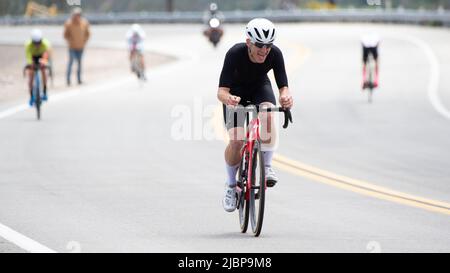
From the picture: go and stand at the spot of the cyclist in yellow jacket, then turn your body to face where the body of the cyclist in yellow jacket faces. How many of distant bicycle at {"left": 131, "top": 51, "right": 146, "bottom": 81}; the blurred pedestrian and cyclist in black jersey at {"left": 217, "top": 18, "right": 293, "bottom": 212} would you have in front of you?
1

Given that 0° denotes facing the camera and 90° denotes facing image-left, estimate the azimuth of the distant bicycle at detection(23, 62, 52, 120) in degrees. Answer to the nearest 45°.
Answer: approximately 0°

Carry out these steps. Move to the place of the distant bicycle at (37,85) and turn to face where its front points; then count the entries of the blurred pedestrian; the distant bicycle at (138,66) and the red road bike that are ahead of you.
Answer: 1

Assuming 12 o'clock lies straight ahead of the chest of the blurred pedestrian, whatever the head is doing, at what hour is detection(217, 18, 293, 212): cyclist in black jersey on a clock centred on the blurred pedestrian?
The cyclist in black jersey is roughly at 12 o'clock from the blurred pedestrian.

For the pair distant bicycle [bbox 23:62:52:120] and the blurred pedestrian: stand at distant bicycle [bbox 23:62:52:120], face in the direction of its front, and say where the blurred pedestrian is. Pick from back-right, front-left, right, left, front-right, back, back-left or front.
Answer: back

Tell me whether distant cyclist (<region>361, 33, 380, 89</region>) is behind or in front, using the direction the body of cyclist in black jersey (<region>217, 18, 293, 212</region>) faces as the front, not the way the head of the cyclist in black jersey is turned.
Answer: behind

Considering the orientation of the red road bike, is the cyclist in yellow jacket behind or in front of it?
behind

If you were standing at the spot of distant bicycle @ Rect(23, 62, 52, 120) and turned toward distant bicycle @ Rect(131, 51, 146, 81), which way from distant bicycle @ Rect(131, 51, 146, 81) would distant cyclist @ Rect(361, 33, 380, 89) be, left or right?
right

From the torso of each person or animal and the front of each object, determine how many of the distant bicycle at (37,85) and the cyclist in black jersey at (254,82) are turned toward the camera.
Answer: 2
